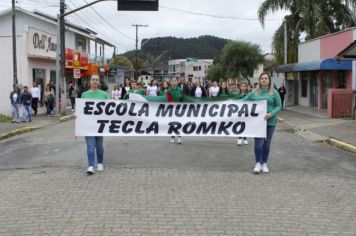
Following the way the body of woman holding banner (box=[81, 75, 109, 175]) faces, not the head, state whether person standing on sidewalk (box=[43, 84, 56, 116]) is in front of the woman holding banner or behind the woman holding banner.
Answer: behind

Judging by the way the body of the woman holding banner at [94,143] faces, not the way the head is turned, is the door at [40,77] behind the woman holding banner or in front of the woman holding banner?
behind

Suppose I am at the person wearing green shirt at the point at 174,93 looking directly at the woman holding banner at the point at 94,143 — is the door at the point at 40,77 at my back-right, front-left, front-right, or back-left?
back-right

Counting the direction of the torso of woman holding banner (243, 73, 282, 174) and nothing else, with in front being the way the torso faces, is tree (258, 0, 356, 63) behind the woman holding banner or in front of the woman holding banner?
behind

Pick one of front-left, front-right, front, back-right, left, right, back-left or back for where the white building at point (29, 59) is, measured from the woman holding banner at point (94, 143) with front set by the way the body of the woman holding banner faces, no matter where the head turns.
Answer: back

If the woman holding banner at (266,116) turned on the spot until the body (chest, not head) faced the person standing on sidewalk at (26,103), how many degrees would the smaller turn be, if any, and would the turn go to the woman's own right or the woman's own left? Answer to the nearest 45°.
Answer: approximately 135° to the woman's own right

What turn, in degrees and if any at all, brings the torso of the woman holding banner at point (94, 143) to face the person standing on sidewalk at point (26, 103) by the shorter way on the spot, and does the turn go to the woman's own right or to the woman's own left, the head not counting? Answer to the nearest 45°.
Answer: approximately 180°

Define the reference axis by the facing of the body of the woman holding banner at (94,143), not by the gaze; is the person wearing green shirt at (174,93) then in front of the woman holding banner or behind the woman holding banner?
behind

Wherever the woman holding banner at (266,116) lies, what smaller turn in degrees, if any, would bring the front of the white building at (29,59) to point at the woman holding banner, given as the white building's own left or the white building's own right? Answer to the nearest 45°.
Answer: approximately 45° to the white building's own right
